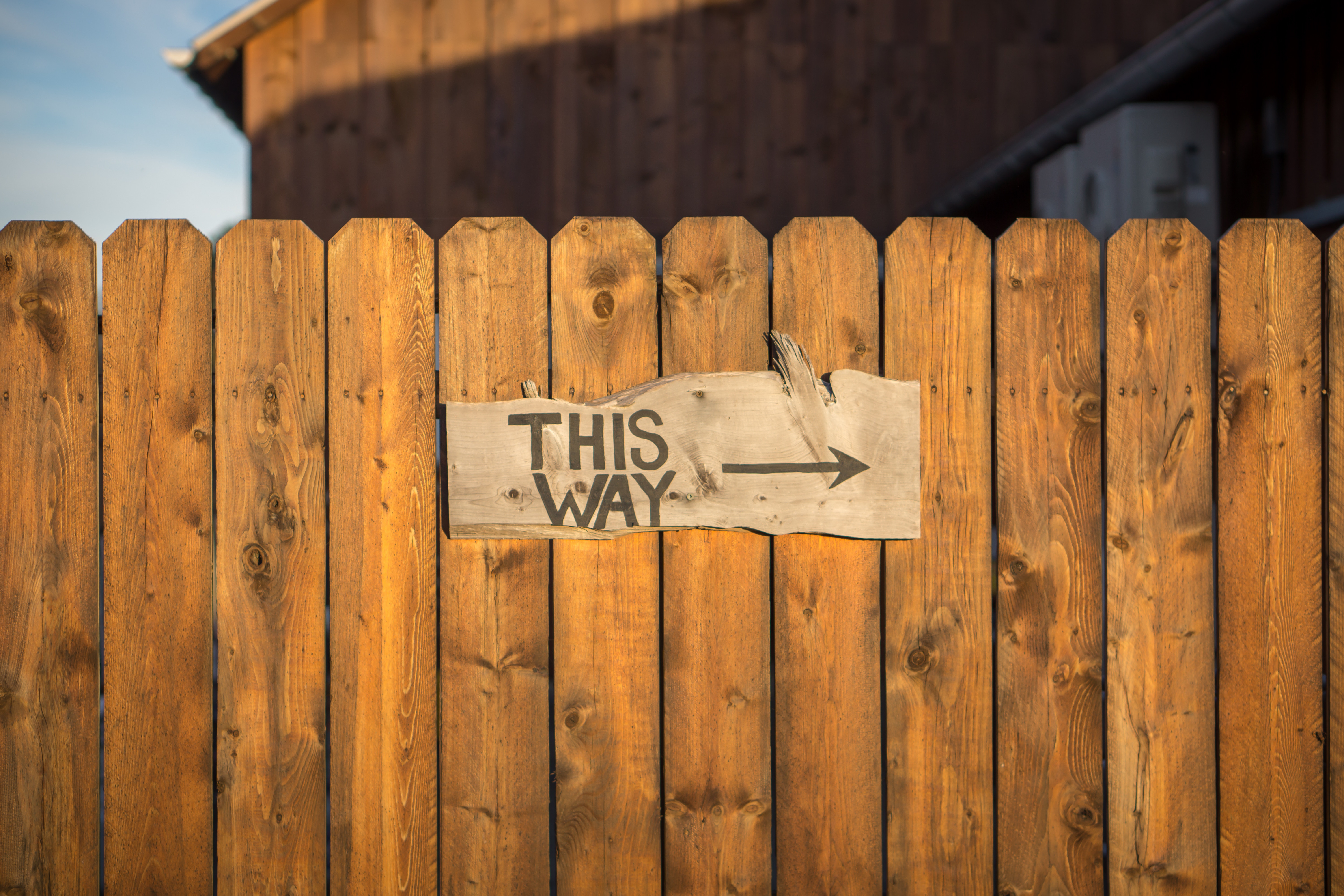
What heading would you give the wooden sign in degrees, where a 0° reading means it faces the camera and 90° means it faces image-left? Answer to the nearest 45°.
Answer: approximately 0°

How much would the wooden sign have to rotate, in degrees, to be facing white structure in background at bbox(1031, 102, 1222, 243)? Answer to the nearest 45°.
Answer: approximately 135° to its left
